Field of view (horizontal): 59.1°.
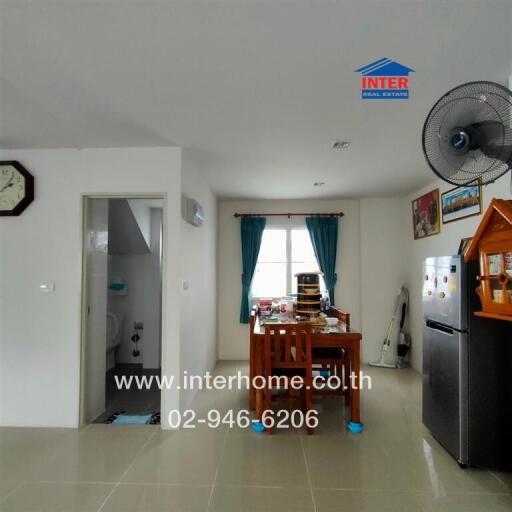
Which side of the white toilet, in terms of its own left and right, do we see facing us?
right

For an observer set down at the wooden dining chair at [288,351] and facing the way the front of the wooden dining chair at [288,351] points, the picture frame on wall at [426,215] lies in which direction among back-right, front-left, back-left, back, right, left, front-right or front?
front-right

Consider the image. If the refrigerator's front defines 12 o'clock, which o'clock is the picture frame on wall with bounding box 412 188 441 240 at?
The picture frame on wall is roughly at 4 o'clock from the refrigerator.

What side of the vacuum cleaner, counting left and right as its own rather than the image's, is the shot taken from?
left

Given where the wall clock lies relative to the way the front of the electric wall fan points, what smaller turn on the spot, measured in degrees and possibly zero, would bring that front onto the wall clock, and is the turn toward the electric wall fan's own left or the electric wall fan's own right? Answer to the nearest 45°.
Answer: approximately 45° to the electric wall fan's own right

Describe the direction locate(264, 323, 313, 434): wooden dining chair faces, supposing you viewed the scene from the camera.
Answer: facing away from the viewer

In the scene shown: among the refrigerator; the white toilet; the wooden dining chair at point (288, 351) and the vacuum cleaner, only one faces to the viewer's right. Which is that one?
the white toilet

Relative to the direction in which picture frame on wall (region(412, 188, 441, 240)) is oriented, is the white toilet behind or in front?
in front

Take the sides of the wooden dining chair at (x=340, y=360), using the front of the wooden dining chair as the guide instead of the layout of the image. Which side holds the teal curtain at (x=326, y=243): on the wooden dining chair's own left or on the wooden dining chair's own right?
on the wooden dining chair's own right

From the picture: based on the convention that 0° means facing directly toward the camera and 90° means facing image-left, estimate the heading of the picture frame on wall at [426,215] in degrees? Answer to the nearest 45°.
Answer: approximately 45°

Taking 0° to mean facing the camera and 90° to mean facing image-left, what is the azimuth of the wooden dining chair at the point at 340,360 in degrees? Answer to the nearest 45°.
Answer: approximately 90°
